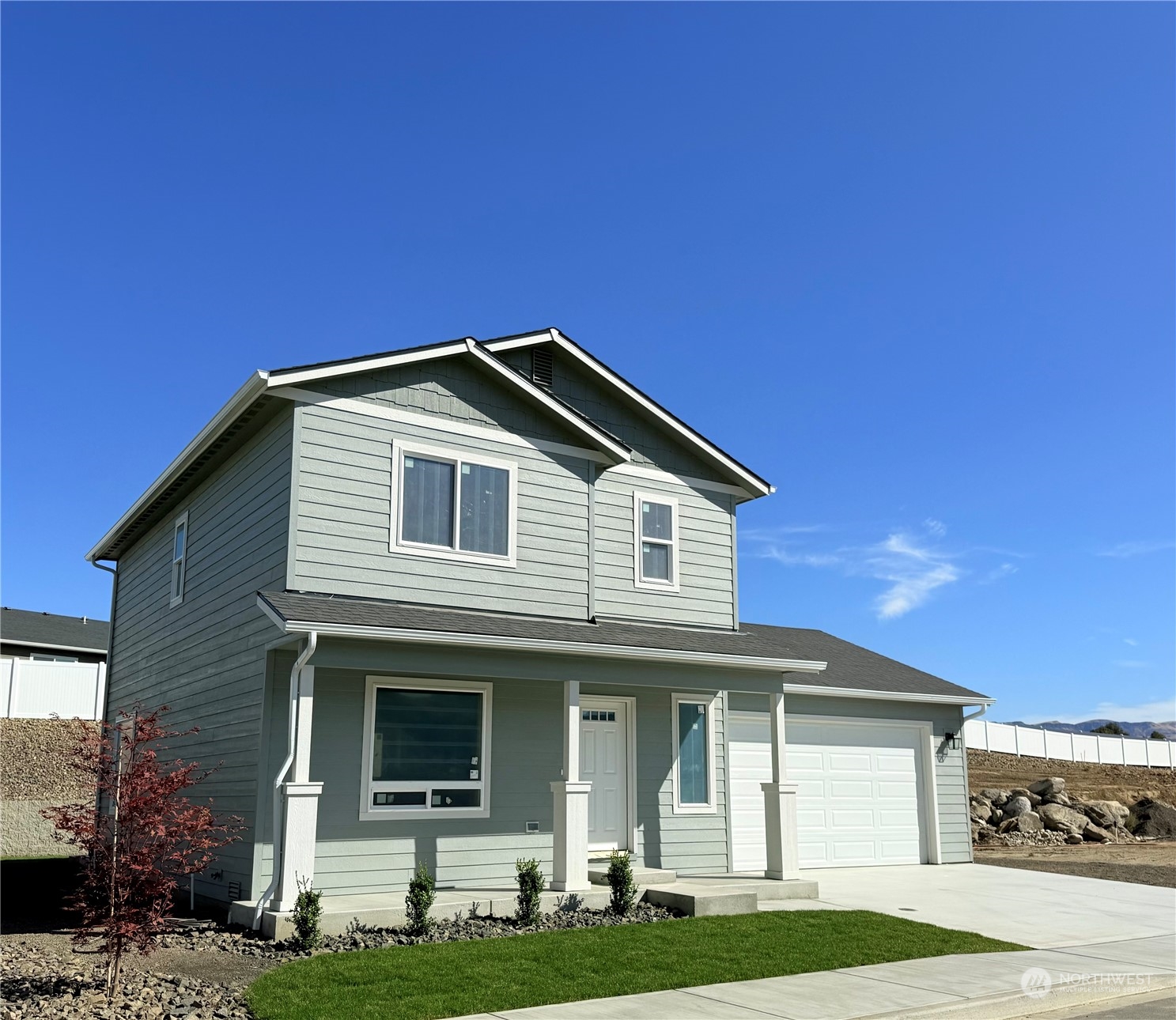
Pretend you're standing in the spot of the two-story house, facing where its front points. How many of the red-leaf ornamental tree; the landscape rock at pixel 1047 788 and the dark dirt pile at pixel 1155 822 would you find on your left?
2

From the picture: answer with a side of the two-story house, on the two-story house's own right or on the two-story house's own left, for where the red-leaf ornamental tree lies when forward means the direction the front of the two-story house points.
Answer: on the two-story house's own right

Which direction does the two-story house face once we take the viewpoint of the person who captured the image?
facing the viewer and to the right of the viewer

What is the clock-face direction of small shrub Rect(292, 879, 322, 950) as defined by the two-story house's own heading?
The small shrub is roughly at 2 o'clock from the two-story house.

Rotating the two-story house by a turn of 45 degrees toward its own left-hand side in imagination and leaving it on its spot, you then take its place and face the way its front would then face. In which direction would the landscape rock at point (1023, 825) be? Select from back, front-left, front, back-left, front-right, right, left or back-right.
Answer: front-left

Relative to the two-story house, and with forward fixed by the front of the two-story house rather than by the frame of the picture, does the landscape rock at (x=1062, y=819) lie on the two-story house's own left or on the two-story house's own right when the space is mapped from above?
on the two-story house's own left

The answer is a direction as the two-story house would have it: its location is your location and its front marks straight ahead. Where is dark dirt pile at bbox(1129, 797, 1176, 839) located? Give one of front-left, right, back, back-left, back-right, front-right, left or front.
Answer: left

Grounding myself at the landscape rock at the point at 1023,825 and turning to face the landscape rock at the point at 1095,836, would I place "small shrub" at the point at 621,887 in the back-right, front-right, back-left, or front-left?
back-right

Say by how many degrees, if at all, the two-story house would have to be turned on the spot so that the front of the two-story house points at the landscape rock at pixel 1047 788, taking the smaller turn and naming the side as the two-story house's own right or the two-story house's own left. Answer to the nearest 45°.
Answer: approximately 90° to the two-story house's own left

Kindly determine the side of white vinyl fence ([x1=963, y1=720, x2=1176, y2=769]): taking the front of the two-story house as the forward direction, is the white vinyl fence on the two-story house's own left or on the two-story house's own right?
on the two-story house's own left

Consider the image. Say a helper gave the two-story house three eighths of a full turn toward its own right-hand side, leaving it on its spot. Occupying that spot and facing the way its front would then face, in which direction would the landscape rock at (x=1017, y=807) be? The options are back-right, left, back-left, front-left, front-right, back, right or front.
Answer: back-right

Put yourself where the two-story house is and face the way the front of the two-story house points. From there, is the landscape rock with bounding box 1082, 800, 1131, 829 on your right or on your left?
on your left

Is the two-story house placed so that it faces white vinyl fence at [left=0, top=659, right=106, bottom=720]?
no
